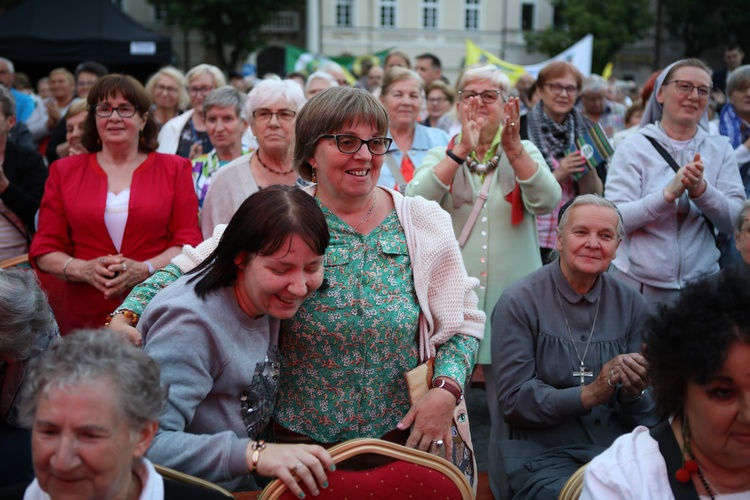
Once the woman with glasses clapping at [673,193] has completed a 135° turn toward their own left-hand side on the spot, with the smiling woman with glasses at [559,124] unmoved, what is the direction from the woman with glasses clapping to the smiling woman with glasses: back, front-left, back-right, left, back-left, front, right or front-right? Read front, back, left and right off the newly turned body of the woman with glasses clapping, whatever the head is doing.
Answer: front-left

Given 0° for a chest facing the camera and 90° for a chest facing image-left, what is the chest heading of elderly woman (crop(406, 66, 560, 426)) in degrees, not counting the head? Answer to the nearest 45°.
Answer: approximately 0°

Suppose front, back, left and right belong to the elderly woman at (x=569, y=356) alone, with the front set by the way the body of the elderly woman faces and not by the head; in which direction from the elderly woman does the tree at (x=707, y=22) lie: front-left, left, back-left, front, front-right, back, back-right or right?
back-left

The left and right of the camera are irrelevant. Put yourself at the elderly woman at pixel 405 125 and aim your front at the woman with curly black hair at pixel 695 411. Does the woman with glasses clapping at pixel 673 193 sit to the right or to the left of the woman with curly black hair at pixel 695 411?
left

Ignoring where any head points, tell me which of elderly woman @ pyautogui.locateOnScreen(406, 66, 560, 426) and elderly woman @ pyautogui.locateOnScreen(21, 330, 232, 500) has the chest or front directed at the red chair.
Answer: elderly woman @ pyautogui.locateOnScreen(406, 66, 560, 426)

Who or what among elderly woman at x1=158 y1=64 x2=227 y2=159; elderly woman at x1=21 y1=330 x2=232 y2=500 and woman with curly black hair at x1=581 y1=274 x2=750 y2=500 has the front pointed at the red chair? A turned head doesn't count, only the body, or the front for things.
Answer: elderly woman at x1=158 y1=64 x2=227 y2=159

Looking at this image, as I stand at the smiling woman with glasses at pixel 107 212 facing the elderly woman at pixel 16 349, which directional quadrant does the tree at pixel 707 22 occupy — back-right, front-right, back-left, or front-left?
back-left

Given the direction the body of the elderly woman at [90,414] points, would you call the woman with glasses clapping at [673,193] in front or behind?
behind

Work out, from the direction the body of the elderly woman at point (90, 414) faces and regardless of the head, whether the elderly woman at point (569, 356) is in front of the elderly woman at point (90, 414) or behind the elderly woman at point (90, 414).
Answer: behind
